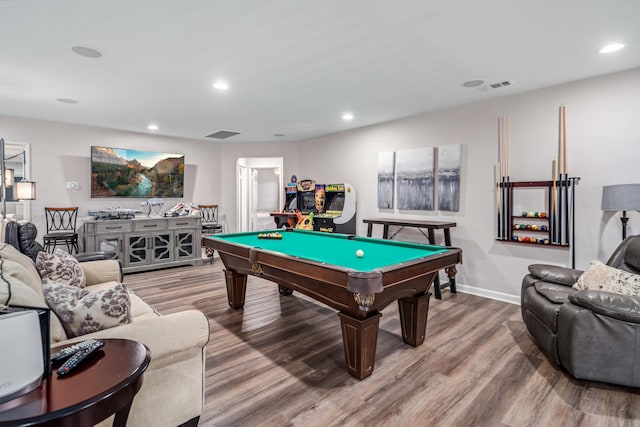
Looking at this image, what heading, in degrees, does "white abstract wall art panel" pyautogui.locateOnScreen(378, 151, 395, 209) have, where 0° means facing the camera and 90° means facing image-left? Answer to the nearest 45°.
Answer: approximately 45°

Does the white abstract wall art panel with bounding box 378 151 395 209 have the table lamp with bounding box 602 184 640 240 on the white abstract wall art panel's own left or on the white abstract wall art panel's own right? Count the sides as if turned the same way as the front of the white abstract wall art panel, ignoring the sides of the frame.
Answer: on the white abstract wall art panel's own left

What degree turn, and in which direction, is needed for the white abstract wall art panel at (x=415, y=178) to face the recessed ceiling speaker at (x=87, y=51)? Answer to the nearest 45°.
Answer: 0° — it already faces it

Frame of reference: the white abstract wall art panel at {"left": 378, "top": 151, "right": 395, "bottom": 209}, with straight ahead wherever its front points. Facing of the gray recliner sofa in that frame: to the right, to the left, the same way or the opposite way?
to the right

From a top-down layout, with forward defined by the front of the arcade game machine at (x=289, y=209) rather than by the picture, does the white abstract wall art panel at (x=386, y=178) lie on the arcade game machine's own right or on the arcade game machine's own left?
on the arcade game machine's own left

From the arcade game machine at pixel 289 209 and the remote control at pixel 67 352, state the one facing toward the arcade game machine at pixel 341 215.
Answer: the remote control

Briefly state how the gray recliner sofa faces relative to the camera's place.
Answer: facing to the left of the viewer
